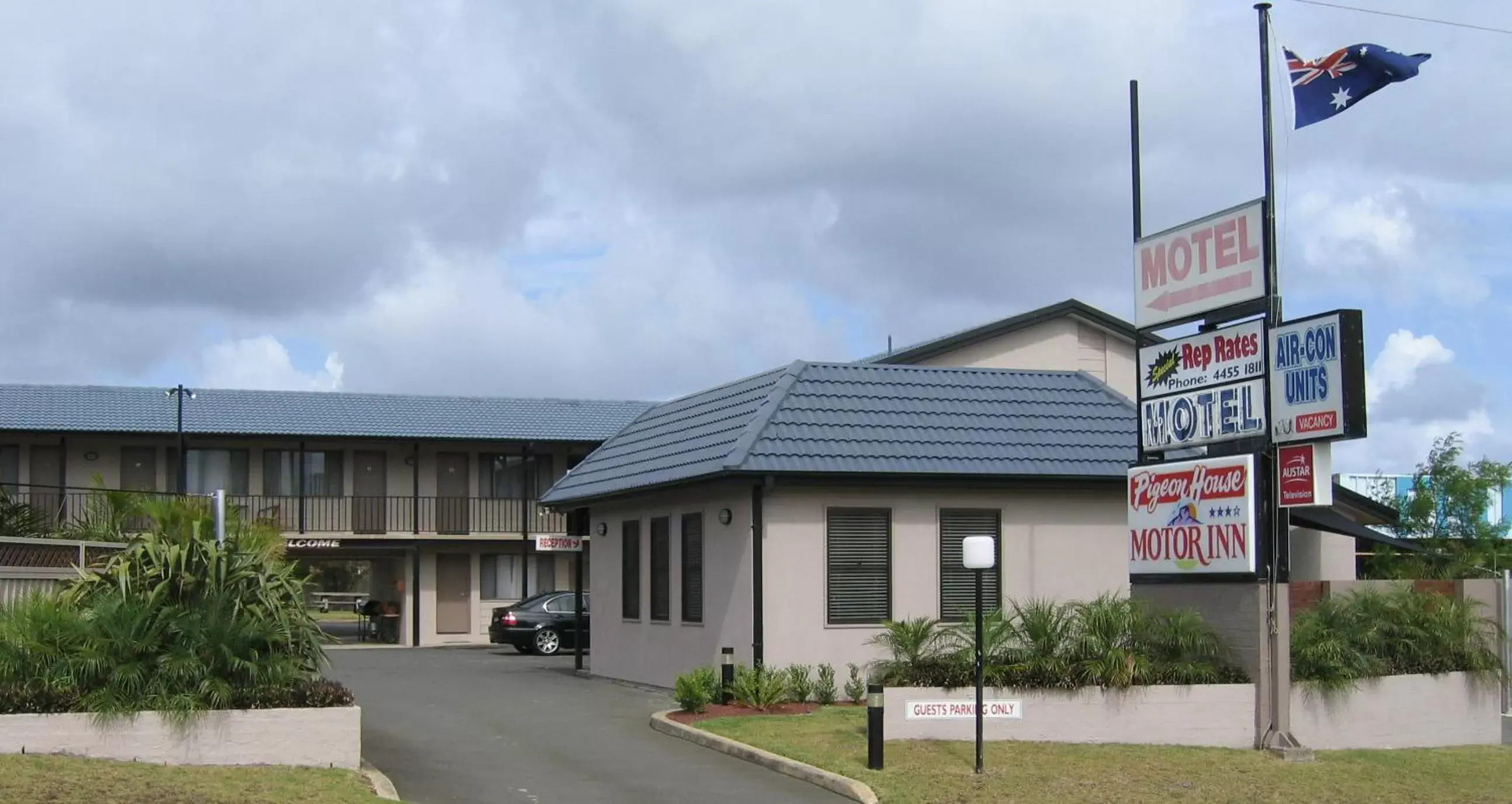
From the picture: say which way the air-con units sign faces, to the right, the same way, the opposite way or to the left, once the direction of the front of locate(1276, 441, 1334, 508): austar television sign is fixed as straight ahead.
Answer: the same way

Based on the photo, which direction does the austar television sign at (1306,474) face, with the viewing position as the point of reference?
facing the viewer and to the left of the viewer

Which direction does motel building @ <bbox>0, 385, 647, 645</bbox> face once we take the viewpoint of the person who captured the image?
facing the viewer

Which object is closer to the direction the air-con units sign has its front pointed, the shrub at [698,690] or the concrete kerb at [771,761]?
the concrete kerb

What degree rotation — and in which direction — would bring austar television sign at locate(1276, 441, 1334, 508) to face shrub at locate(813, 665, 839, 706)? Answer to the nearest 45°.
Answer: approximately 90° to its right

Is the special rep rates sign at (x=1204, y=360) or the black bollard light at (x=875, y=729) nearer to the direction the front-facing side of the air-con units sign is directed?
the black bollard light

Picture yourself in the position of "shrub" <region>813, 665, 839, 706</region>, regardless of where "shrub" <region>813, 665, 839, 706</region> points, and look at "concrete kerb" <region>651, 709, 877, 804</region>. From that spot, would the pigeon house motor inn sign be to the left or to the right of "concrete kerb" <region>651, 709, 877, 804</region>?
left

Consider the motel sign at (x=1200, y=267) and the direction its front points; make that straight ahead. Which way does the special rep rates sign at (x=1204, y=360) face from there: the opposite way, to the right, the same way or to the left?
the same way
